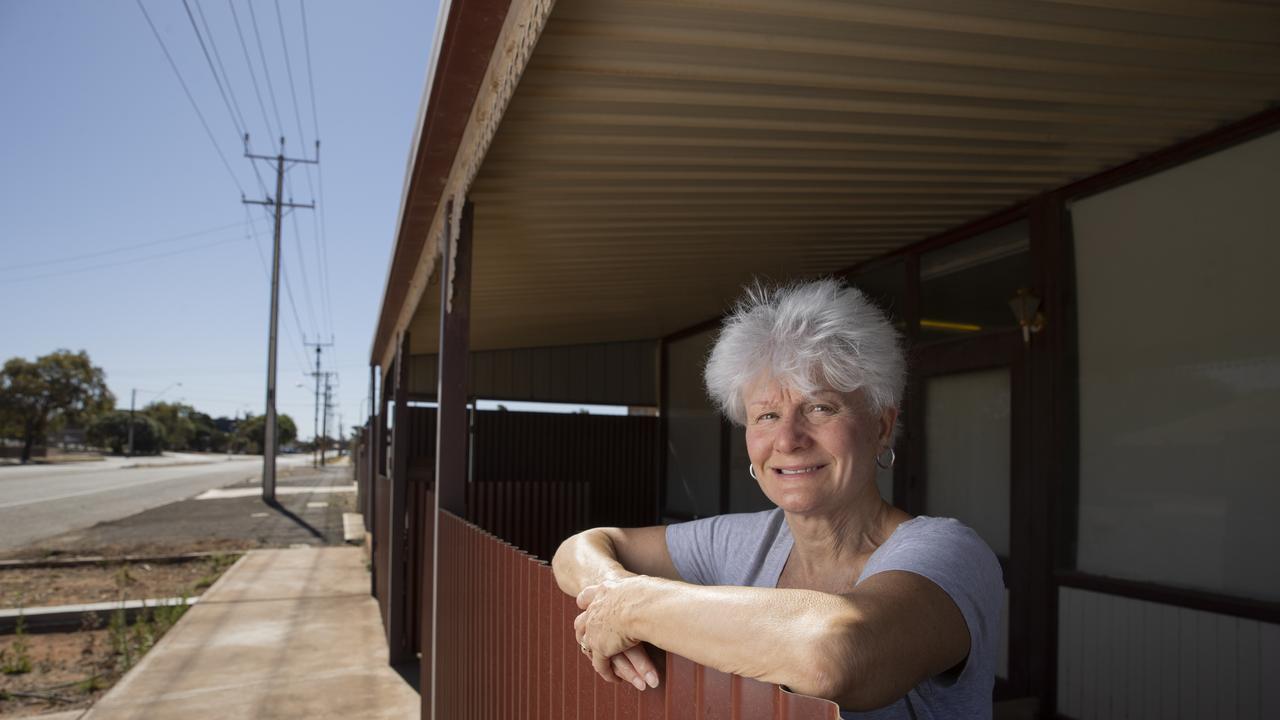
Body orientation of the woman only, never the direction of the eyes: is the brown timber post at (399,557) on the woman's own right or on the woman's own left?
on the woman's own right

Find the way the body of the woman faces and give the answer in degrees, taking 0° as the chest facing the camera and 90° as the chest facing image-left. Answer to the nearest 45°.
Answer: approximately 45°

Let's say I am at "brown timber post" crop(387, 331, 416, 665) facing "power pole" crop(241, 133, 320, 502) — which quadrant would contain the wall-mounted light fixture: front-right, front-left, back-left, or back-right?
back-right

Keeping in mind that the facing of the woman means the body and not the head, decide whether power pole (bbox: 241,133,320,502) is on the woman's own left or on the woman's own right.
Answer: on the woman's own right

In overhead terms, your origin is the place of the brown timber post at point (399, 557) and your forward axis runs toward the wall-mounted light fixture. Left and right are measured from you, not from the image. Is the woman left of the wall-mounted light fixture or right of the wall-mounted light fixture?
right
